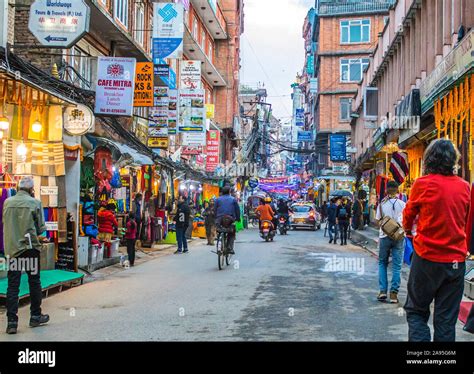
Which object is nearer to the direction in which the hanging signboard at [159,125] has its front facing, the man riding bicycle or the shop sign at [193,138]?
the man riding bicycle

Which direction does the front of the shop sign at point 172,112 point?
toward the camera

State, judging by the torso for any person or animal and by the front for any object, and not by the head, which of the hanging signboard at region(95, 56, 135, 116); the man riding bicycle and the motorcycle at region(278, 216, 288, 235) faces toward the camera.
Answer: the hanging signboard

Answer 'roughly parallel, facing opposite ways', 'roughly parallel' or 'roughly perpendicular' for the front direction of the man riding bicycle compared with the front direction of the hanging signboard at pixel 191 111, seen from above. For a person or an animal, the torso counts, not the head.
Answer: roughly parallel, facing opposite ways

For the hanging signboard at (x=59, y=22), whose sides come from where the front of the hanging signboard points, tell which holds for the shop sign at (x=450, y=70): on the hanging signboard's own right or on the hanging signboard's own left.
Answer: on the hanging signboard's own left

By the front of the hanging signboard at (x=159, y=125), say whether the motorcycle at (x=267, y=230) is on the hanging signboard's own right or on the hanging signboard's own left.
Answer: on the hanging signboard's own left

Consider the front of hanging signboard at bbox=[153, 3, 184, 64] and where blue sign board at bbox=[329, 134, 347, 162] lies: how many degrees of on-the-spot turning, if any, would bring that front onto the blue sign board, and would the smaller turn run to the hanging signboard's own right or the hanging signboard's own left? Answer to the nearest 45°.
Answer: approximately 135° to the hanging signboard's own left

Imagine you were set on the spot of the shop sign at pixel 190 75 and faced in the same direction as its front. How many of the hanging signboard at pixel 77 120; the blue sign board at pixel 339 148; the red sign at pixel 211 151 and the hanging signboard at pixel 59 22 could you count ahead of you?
2

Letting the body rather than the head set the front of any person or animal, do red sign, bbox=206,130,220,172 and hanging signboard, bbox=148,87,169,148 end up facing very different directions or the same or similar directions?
same or similar directions

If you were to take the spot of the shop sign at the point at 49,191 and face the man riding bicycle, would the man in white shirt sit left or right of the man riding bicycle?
right

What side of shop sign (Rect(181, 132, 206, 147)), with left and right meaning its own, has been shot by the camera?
front

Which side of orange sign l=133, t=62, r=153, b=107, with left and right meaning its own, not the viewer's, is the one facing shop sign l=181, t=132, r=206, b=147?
back

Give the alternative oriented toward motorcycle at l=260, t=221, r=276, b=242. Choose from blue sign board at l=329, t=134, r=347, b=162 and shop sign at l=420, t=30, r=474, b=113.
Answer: the blue sign board

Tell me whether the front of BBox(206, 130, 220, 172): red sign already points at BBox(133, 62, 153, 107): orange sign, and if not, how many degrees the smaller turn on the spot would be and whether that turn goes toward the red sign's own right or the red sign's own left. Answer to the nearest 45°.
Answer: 0° — it already faces it

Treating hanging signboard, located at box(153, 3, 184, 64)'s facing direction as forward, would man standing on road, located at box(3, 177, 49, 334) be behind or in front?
in front
